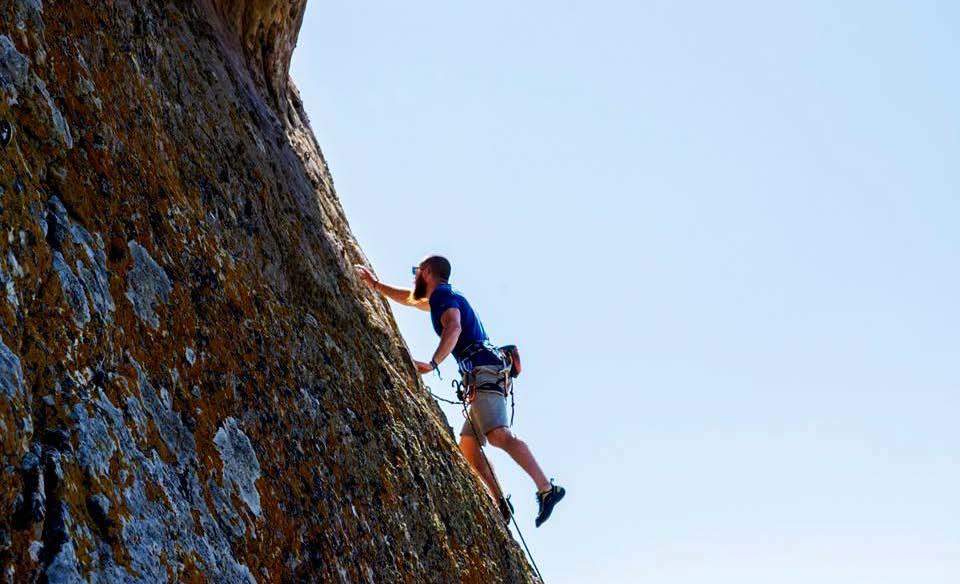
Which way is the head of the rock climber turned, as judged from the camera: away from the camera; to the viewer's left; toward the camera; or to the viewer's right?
to the viewer's left

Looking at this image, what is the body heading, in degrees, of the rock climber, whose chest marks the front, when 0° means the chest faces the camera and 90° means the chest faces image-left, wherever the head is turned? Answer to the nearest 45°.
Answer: approximately 90°
